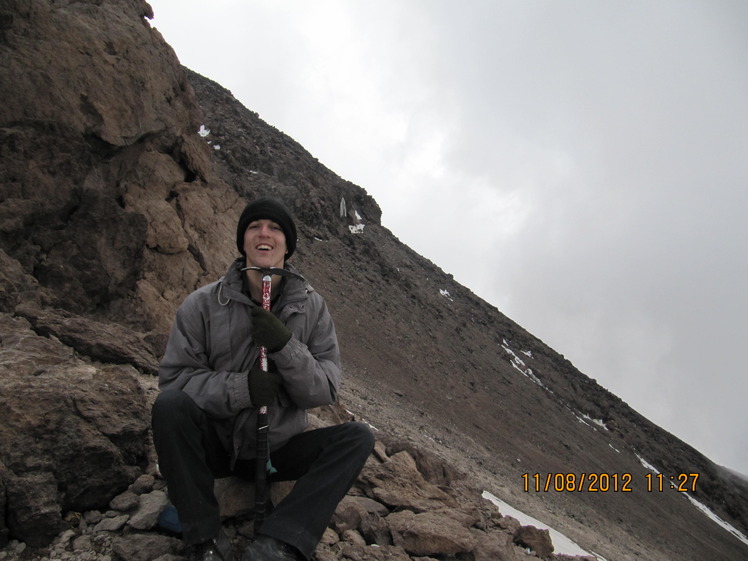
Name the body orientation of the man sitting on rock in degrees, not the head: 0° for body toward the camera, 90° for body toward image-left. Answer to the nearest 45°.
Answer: approximately 0°
